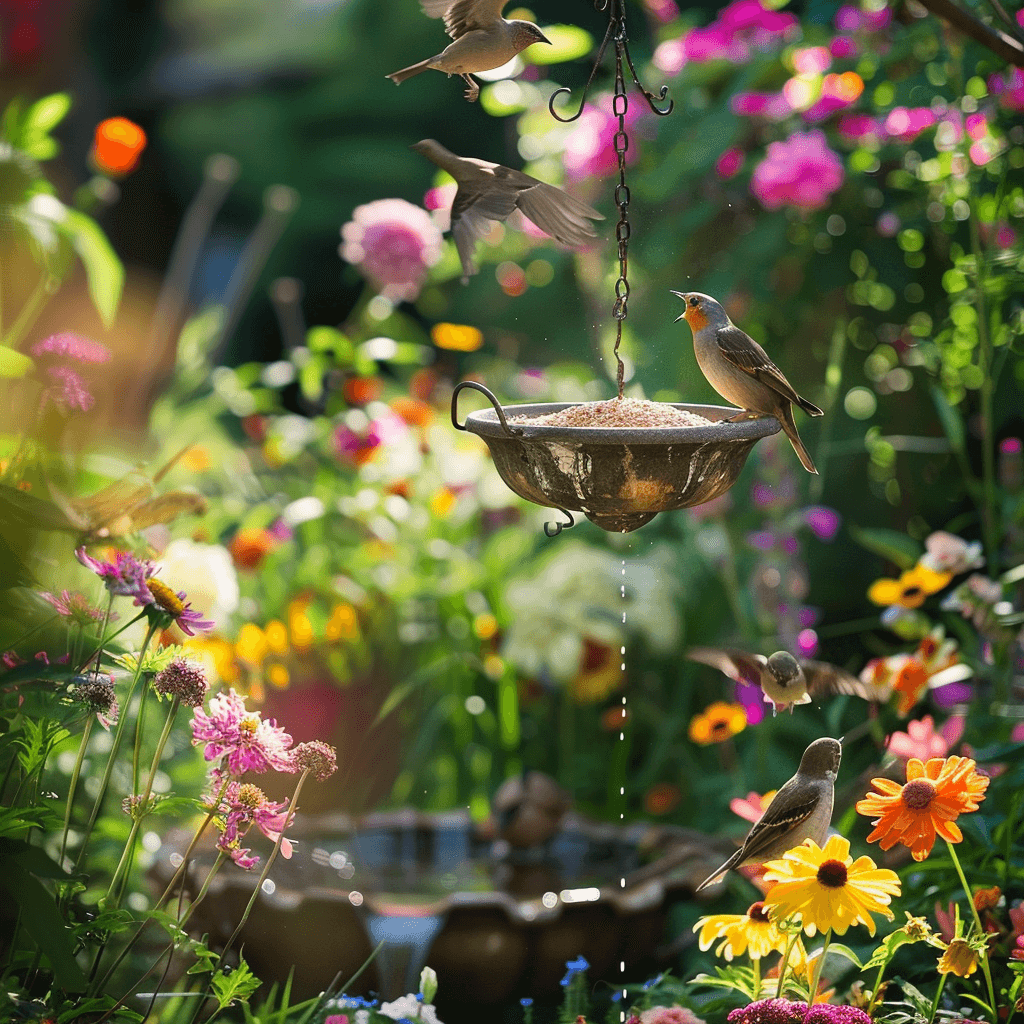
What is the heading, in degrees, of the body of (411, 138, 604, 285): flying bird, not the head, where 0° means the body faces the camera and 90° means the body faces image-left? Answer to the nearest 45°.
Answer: approximately 90°

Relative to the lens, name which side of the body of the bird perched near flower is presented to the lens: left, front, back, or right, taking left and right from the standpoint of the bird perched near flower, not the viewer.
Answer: right

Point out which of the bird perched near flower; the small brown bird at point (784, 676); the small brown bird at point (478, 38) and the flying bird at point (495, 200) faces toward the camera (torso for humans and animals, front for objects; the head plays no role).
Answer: the small brown bird at point (784, 676)

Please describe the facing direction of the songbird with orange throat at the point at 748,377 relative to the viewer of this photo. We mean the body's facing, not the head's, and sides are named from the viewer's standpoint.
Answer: facing to the left of the viewer

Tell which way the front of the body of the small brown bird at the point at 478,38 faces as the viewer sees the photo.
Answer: to the viewer's right

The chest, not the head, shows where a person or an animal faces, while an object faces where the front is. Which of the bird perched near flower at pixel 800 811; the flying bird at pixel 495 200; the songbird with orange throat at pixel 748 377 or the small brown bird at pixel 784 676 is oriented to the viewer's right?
the bird perched near flower
